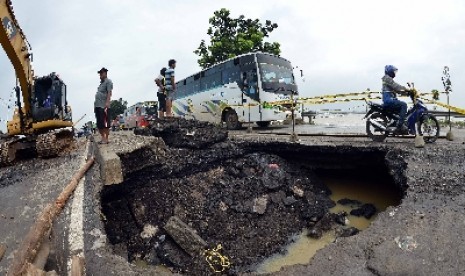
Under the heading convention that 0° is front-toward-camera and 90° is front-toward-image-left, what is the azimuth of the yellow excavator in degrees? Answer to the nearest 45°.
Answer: approximately 45°

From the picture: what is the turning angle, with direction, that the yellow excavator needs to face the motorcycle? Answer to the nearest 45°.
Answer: approximately 90° to its left

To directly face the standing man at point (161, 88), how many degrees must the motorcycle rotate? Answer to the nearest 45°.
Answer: approximately 180°

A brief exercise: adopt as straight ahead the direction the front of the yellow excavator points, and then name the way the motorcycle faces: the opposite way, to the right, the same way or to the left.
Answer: to the left

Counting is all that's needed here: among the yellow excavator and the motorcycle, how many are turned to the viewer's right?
1

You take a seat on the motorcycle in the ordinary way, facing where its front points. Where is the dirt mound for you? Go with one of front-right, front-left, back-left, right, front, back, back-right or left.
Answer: back

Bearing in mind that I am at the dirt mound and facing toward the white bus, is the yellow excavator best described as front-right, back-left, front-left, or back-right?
back-left

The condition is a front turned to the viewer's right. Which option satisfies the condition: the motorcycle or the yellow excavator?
the motorcycle

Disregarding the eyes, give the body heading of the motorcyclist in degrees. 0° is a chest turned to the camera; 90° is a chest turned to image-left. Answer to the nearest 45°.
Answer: approximately 270°
